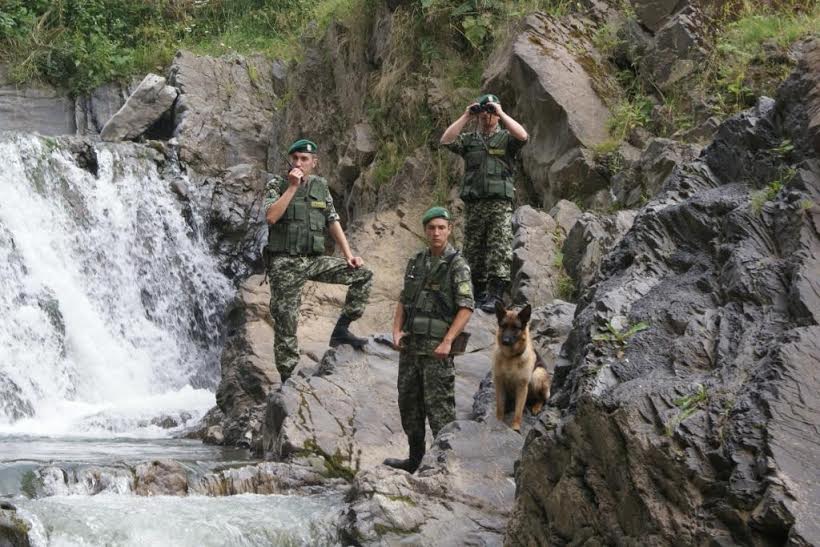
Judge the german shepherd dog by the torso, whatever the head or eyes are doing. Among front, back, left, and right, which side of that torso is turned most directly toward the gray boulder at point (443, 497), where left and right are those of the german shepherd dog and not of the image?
front

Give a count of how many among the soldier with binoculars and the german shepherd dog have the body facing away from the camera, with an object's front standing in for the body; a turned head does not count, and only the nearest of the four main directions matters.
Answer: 0

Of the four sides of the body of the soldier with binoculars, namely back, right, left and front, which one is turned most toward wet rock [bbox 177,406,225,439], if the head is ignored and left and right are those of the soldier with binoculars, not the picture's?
right

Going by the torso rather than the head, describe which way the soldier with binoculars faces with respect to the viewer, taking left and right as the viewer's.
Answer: facing the viewer

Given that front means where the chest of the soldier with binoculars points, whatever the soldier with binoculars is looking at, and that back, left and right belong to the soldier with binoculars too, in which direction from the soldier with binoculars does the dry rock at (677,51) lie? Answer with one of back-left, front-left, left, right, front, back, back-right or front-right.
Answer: back-left

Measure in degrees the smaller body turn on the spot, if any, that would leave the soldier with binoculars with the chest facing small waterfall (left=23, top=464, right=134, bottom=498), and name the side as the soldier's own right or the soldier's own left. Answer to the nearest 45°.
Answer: approximately 45° to the soldier's own right

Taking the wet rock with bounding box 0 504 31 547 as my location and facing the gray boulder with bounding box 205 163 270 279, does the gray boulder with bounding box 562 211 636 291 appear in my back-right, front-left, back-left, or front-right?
front-right

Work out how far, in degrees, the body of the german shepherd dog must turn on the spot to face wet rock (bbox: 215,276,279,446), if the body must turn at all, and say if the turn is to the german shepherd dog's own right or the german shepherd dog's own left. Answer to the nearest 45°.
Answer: approximately 90° to the german shepherd dog's own right

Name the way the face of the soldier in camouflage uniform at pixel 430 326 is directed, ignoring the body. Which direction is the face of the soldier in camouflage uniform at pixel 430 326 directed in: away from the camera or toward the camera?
toward the camera

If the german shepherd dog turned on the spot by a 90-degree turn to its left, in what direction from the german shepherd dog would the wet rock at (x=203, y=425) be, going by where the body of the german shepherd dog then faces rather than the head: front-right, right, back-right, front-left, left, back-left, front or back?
back

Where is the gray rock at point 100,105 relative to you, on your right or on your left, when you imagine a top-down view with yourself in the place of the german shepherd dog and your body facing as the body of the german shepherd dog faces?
on your right

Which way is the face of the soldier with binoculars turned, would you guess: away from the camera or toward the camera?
toward the camera

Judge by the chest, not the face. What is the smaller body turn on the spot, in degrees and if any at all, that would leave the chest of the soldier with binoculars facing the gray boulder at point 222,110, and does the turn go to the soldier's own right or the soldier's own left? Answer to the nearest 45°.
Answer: approximately 135° to the soldier's own right

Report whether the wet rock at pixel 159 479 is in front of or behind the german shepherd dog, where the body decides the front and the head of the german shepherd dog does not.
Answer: in front

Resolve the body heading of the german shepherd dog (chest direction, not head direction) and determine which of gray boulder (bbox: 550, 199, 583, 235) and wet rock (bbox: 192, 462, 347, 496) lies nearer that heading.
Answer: the wet rock

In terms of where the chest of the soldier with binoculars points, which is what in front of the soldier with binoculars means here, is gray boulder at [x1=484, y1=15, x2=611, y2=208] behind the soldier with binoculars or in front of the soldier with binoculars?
behind

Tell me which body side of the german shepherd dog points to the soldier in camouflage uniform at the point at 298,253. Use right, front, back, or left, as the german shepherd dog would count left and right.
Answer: right
